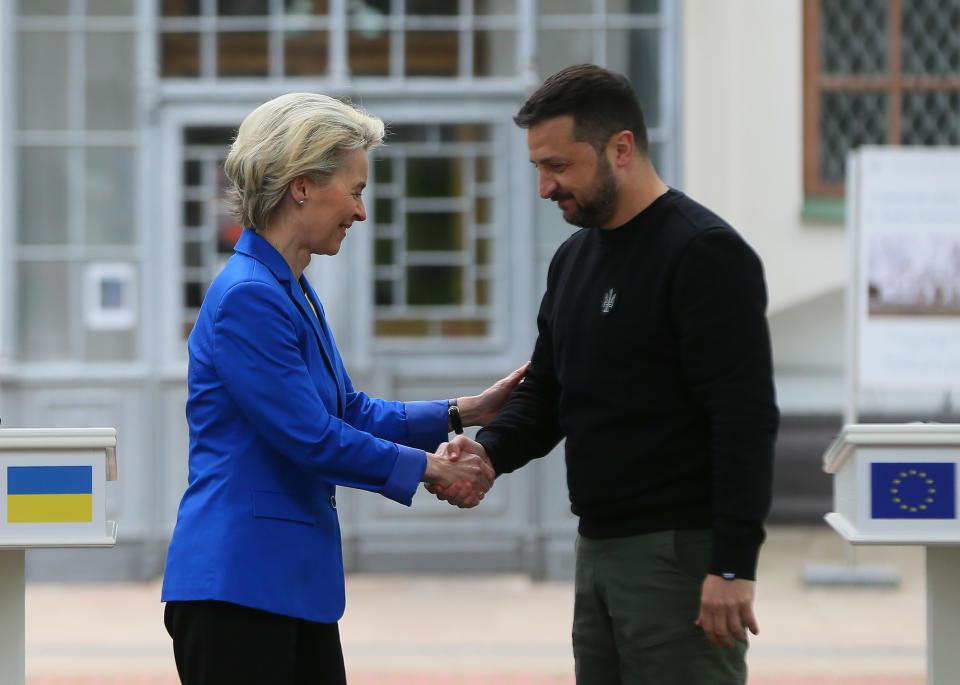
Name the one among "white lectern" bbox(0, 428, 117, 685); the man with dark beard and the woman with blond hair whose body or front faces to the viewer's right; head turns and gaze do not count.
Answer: the woman with blond hair

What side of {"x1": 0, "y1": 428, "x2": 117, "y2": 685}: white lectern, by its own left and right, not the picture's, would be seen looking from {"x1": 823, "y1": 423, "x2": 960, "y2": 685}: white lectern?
left

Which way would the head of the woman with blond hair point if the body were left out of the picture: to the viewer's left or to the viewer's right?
to the viewer's right

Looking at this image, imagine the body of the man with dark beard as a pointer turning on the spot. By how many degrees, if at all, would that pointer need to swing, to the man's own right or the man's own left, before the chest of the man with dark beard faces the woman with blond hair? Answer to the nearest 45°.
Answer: approximately 45° to the man's own right

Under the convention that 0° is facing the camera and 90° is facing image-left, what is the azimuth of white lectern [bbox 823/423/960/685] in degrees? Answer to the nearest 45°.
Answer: approximately 0°

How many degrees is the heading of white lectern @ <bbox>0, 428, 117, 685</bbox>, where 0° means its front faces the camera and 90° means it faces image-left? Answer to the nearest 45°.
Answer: approximately 0°

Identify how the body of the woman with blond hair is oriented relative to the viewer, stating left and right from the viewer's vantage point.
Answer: facing to the right of the viewer
